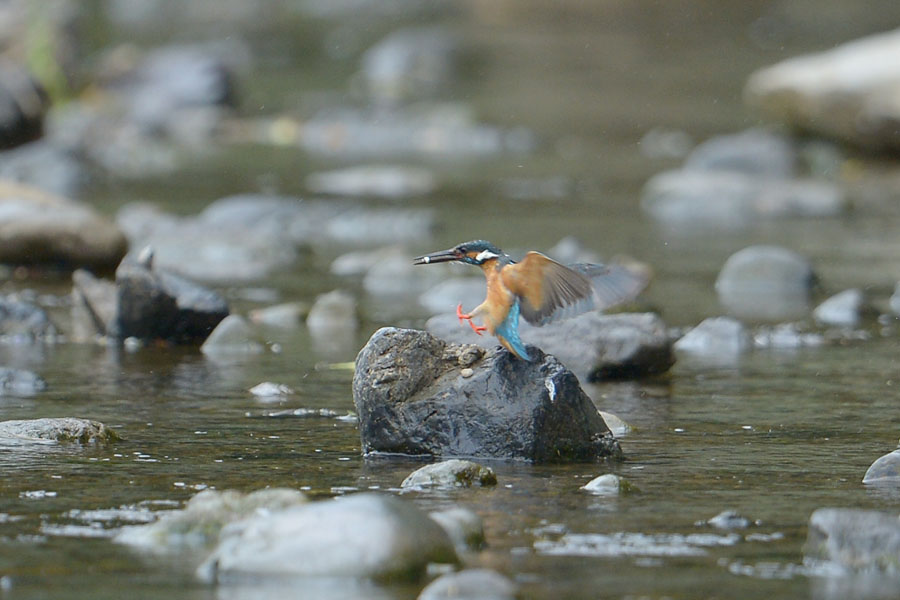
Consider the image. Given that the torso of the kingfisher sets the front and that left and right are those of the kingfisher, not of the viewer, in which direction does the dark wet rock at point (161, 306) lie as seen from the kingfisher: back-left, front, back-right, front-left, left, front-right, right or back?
front-right

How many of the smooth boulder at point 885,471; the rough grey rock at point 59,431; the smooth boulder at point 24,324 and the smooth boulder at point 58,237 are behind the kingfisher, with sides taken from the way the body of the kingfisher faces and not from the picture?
1

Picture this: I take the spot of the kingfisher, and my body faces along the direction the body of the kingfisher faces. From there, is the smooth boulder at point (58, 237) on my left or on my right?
on my right

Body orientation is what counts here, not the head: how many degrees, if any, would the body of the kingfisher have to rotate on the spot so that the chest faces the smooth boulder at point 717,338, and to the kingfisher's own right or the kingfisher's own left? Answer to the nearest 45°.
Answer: approximately 90° to the kingfisher's own right

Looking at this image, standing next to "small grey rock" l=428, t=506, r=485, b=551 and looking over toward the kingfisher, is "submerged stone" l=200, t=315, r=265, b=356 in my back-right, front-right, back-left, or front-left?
front-left

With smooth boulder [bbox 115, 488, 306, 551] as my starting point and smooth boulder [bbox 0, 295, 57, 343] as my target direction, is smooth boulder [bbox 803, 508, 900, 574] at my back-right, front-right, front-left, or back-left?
back-right

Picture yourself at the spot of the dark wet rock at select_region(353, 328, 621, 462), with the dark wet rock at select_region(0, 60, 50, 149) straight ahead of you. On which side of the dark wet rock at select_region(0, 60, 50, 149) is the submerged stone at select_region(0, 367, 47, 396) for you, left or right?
left

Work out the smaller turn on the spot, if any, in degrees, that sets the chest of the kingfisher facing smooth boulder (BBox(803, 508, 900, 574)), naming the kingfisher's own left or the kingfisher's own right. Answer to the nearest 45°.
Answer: approximately 135° to the kingfisher's own left

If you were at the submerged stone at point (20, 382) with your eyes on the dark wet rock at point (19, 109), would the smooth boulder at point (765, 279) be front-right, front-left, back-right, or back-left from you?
front-right

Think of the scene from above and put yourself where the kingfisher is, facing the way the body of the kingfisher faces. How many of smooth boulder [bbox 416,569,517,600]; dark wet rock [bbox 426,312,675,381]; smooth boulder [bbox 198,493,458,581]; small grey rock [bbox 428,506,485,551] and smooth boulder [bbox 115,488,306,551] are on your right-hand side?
1

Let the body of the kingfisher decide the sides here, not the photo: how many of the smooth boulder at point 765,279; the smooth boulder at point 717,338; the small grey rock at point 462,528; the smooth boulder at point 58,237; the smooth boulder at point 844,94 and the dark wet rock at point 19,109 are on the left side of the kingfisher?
1

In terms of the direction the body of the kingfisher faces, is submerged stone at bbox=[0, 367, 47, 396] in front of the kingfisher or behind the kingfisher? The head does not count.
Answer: in front

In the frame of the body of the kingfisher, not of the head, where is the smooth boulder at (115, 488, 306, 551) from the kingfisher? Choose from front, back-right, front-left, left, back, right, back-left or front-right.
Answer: front-left

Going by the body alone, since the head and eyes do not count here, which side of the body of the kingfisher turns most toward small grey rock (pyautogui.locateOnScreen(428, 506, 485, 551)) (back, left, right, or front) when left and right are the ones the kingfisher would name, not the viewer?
left

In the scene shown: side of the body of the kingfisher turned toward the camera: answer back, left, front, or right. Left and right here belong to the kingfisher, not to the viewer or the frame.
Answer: left

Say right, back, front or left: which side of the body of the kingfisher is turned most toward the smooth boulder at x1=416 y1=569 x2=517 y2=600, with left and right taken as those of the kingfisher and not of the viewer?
left
